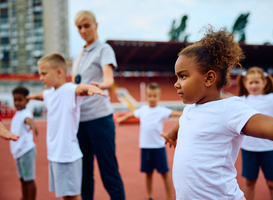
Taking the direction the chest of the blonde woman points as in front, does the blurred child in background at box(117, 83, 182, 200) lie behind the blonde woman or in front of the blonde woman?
behind

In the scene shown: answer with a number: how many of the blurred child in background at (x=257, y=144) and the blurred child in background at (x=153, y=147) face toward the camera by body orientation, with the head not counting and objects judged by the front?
2

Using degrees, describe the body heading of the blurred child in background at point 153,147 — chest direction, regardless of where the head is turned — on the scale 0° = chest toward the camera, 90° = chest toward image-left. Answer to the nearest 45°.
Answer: approximately 0°

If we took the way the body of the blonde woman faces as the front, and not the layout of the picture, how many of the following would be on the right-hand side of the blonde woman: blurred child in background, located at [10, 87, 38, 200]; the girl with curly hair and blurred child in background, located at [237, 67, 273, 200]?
1

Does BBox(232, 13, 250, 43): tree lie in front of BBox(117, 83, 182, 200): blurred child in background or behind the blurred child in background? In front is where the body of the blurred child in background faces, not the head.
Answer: behind

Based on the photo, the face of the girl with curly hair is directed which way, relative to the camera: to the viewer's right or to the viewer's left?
to the viewer's left
